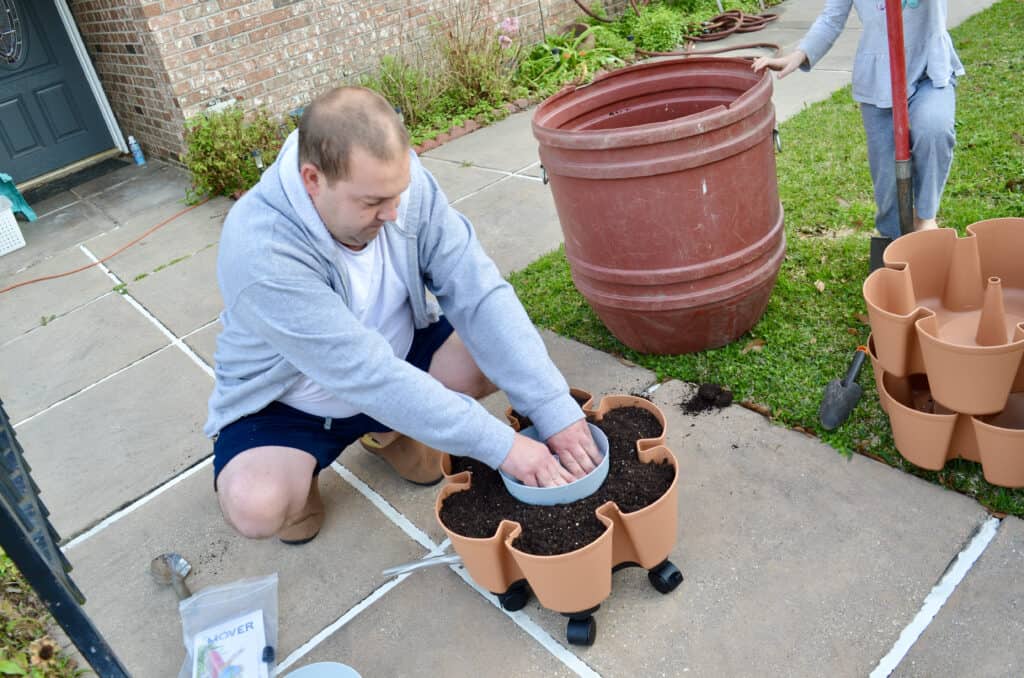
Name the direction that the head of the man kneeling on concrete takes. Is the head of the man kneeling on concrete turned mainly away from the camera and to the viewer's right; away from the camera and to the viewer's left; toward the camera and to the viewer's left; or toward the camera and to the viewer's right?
toward the camera and to the viewer's right

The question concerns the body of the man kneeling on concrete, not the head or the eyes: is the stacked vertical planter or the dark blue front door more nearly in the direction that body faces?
the stacked vertical planter

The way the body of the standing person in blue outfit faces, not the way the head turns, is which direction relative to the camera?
toward the camera

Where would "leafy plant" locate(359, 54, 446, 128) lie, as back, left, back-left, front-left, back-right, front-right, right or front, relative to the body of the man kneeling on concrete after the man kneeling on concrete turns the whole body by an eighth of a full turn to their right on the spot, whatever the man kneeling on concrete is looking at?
back

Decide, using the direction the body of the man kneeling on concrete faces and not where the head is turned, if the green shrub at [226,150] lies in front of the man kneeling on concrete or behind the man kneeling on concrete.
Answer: behind

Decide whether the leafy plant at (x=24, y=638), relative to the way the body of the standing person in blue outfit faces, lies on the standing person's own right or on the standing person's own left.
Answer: on the standing person's own right

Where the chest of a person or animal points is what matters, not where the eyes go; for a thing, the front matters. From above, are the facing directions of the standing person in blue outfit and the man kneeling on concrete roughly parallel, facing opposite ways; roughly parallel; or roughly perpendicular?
roughly perpendicular

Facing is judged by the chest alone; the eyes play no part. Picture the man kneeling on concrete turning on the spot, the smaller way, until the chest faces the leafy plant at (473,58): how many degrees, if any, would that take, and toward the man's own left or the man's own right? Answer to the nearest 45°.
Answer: approximately 135° to the man's own left

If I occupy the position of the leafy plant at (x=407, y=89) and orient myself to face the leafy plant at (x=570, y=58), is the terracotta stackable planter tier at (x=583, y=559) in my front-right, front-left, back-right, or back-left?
back-right

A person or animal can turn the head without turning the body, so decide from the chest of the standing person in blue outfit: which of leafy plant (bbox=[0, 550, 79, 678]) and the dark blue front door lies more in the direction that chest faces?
the leafy plant

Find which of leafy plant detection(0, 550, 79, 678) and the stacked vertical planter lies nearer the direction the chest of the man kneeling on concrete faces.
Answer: the stacked vertical planter

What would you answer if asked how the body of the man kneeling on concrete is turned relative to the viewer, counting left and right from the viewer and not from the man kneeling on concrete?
facing the viewer and to the right of the viewer
